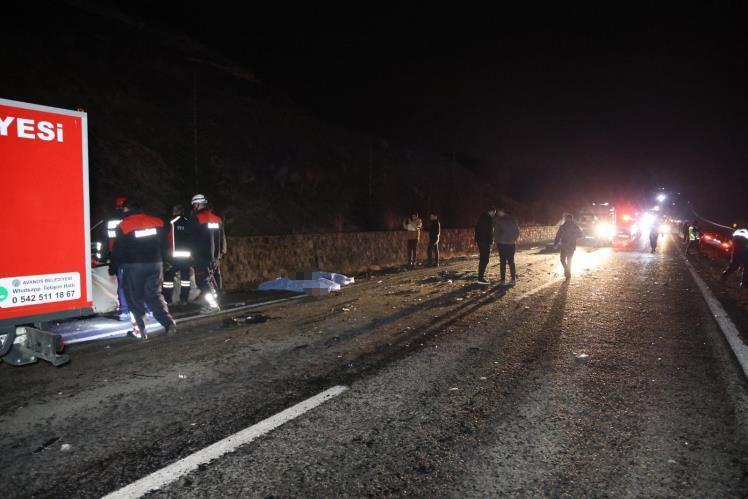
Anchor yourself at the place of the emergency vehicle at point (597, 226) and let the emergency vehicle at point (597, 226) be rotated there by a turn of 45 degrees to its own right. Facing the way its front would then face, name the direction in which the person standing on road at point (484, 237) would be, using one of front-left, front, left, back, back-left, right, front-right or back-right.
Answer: front-left

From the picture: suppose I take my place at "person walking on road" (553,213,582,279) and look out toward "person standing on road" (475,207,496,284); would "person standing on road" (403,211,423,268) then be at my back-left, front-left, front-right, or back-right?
front-right

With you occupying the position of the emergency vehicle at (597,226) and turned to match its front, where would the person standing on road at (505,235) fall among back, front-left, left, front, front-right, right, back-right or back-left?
front

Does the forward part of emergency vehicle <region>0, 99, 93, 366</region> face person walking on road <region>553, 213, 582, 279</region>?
no

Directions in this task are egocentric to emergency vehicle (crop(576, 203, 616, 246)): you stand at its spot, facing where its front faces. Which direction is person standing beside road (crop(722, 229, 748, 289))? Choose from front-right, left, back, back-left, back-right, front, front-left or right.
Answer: front

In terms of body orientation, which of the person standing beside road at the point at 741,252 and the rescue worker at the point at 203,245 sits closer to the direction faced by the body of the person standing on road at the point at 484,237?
the person standing beside road

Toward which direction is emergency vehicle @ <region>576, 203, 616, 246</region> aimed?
toward the camera

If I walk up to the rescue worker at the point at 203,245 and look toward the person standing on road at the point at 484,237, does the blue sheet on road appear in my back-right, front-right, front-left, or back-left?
front-left

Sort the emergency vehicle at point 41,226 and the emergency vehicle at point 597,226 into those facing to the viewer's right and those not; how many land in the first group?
0
